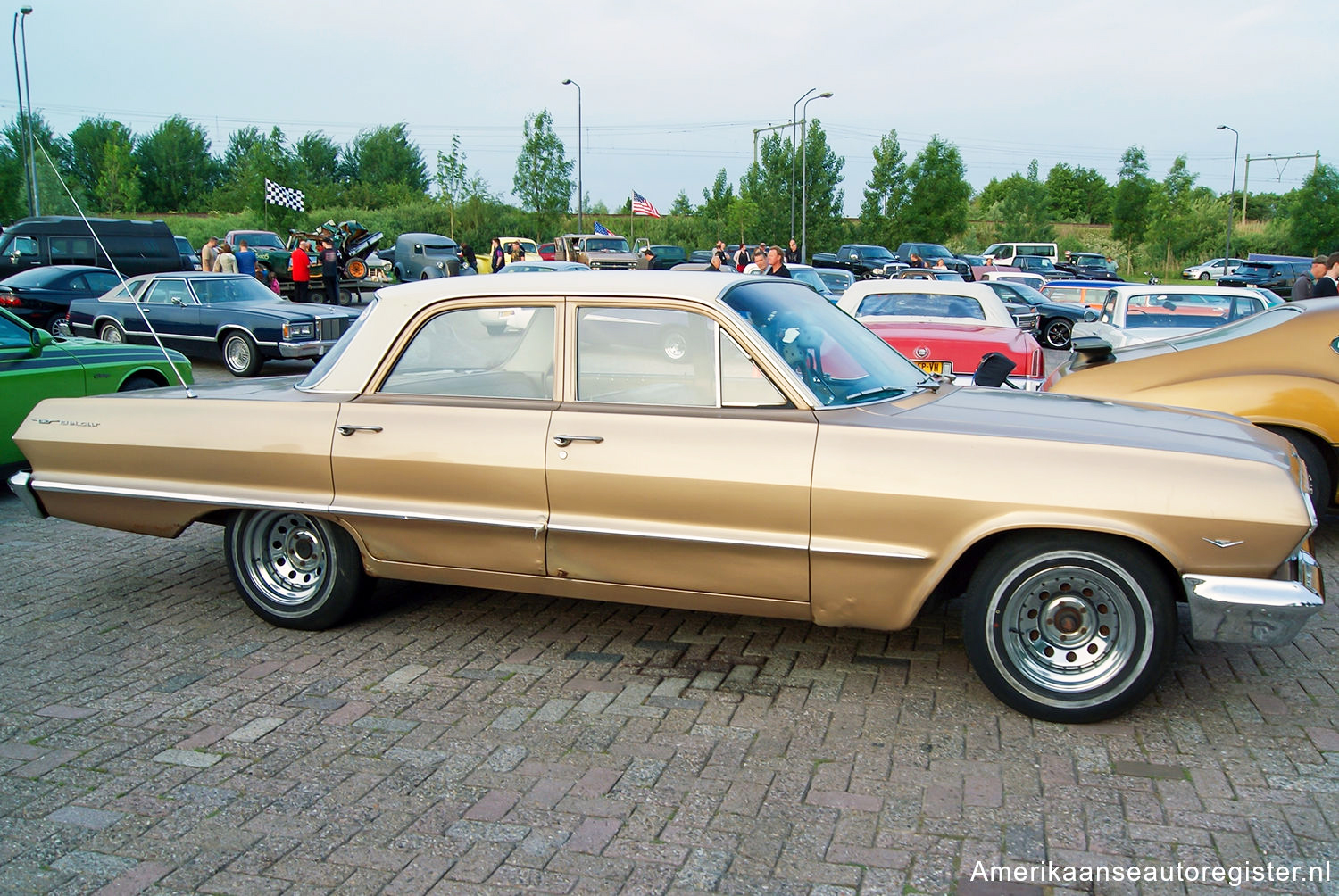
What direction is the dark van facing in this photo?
to the viewer's left

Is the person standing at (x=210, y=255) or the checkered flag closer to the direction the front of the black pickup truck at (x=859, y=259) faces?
the person standing

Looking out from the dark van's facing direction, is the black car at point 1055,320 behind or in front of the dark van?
behind

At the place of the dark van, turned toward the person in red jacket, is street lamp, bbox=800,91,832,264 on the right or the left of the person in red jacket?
left

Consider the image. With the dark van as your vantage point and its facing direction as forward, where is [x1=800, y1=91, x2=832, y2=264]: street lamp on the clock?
The street lamp is roughly at 5 o'clock from the dark van.

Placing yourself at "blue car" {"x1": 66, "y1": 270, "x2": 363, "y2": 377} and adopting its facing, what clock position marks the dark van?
The dark van is roughly at 7 o'clock from the blue car.

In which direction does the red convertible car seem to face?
away from the camera

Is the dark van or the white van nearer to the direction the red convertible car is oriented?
the white van

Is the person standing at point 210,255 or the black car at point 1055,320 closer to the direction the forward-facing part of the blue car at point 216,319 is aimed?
the black car

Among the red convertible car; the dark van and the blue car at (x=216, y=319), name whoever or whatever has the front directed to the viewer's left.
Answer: the dark van
